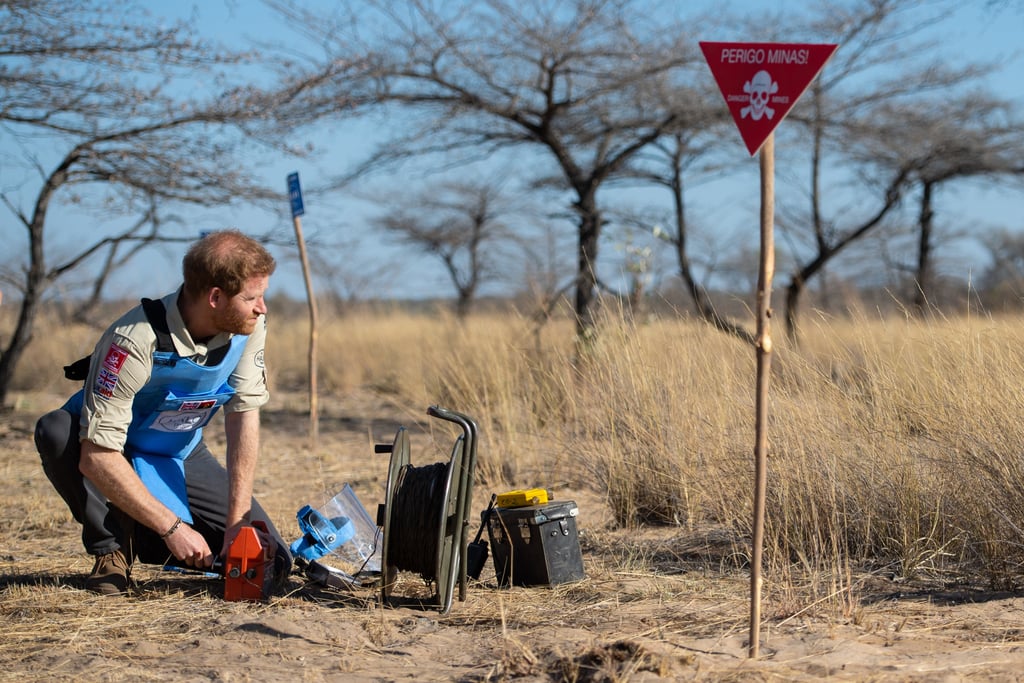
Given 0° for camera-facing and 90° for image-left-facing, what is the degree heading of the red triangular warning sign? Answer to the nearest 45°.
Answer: approximately 0°

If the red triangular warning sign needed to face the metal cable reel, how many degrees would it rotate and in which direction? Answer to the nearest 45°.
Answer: approximately 135° to its right

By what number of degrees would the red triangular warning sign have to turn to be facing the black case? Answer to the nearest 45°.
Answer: approximately 135° to its right

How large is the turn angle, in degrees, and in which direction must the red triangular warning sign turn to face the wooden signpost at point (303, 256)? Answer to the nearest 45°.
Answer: approximately 135° to its right
